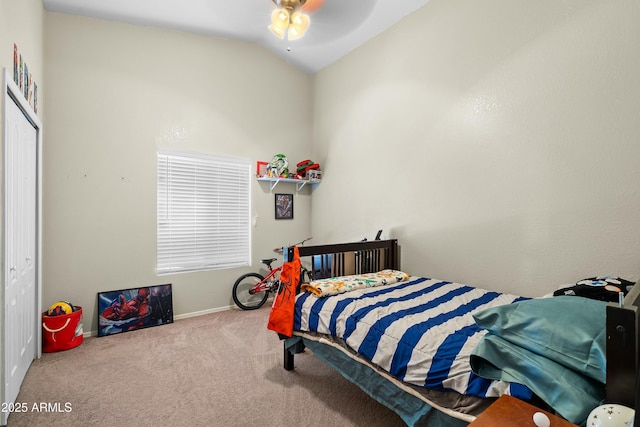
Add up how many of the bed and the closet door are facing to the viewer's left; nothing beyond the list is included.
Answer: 0

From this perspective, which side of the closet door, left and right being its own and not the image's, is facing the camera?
right

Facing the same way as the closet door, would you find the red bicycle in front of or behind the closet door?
in front

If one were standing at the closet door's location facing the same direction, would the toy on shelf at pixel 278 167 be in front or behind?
in front

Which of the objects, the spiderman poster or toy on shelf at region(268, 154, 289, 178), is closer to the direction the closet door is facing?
the toy on shelf

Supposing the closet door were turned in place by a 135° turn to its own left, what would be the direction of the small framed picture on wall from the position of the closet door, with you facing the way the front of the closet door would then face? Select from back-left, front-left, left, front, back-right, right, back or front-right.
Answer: back-right

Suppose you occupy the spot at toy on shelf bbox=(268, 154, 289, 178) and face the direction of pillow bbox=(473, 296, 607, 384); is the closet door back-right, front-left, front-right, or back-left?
front-right

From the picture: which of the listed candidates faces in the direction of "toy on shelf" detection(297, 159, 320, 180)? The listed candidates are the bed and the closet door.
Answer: the closet door
